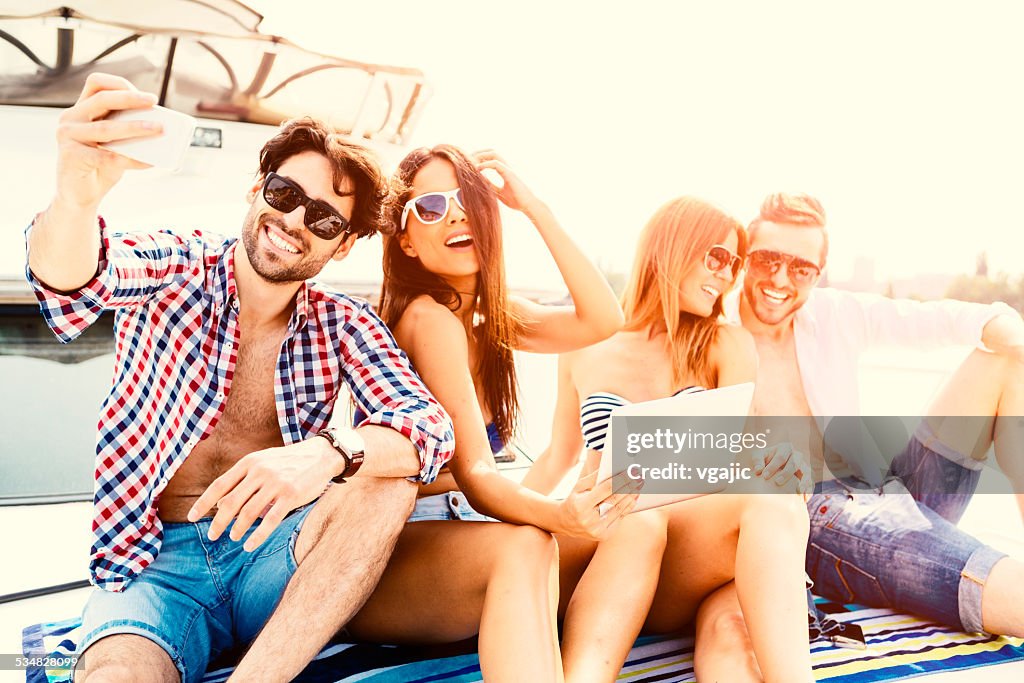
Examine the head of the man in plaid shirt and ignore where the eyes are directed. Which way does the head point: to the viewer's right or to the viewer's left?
to the viewer's left

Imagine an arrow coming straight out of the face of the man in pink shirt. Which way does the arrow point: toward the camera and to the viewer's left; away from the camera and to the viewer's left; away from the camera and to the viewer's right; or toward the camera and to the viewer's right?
toward the camera and to the viewer's left

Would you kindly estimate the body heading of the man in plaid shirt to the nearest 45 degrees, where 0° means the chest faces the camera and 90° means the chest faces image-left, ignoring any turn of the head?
approximately 0°

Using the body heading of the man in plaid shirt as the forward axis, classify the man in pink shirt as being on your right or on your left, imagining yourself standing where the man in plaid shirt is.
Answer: on your left
